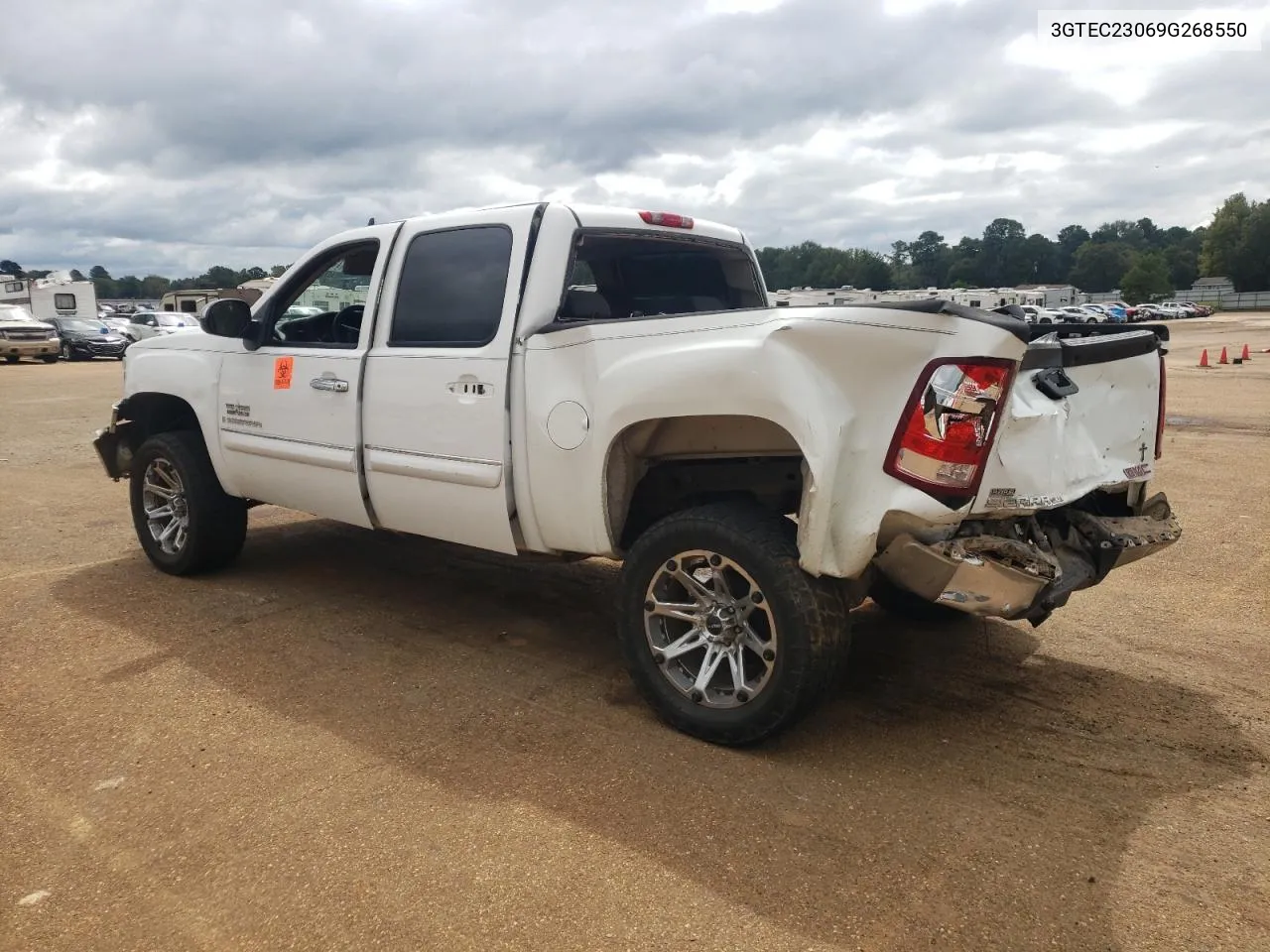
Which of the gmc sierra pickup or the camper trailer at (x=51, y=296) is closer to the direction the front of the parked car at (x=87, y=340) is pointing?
the gmc sierra pickup

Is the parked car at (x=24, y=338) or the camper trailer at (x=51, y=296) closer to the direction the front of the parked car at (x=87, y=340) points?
the parked car

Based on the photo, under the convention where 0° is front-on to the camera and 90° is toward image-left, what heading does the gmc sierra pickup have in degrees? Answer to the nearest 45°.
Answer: approximately 135°

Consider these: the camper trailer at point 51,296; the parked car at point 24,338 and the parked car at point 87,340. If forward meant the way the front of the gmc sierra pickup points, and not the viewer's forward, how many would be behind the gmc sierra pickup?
0

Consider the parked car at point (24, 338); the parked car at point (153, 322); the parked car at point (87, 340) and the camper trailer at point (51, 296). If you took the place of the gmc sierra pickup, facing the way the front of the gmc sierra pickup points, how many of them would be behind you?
0

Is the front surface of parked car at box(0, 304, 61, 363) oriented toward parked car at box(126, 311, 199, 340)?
no

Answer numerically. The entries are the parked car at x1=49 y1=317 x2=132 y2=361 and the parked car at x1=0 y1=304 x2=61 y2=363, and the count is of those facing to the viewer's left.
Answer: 0

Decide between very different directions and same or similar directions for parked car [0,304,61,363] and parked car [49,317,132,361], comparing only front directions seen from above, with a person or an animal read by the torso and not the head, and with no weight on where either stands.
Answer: same or similar directions

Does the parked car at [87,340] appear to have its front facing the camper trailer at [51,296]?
no

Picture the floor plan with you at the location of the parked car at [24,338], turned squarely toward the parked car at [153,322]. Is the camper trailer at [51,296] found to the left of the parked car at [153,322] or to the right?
left

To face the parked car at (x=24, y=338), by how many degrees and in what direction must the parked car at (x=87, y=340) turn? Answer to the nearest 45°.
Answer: approximately 90° to its right
